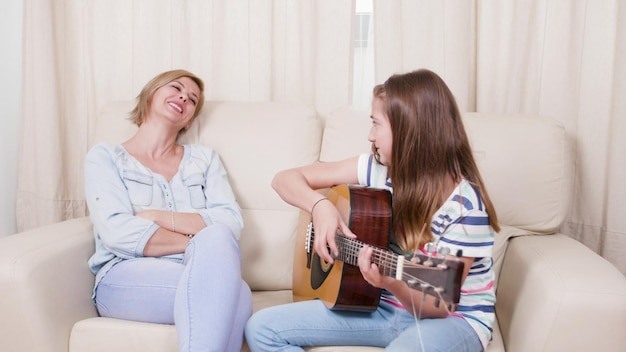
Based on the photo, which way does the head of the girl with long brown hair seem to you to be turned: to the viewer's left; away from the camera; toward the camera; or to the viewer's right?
to the viewer's left

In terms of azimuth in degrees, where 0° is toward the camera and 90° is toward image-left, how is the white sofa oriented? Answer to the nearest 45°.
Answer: approximately 0°
